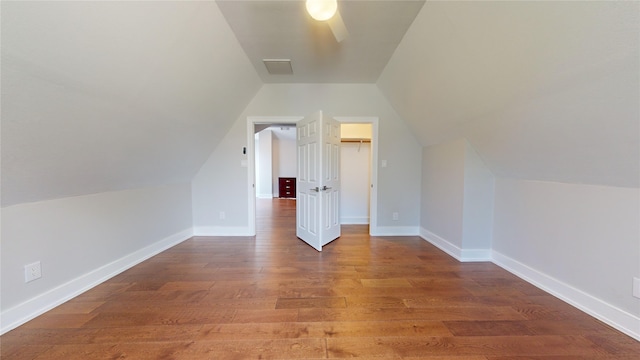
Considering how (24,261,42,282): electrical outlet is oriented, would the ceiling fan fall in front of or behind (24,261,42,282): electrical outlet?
in front

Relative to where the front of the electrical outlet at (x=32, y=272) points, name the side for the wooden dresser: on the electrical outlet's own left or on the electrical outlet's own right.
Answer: on the electrical outlet's own left

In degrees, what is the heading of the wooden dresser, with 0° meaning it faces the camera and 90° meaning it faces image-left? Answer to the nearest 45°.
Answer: approximately 0°

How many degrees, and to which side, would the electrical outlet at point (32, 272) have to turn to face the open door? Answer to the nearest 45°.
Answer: approximately 45° to its left

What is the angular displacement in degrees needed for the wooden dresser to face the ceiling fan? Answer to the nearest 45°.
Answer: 0° — it already faces it

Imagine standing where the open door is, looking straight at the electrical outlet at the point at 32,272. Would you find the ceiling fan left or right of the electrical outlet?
left

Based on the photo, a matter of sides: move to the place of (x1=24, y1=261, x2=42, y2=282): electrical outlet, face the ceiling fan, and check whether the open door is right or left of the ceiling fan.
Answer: left

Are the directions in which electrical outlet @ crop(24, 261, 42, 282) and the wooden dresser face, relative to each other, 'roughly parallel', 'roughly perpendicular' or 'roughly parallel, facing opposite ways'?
roughly perpendicular

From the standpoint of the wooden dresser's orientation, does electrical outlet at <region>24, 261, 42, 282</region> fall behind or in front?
in front

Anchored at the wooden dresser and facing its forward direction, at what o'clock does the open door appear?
The open door is roughly at 12 o'clock from the wooden dresser.

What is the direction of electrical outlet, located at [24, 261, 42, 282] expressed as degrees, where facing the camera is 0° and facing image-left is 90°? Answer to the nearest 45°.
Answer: approximately 315°
